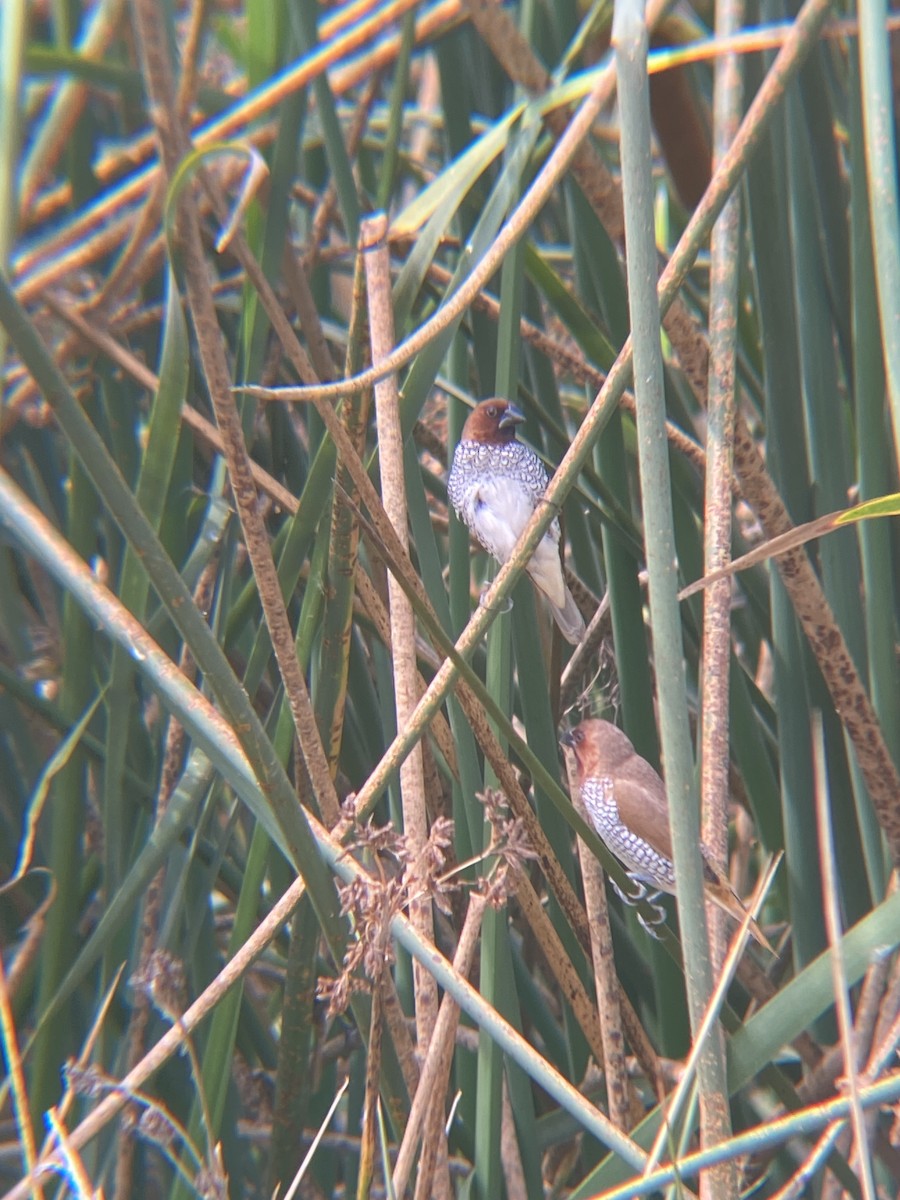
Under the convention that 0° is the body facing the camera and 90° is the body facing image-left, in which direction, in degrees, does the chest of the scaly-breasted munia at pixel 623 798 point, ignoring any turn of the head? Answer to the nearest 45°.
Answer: approximately 90°
